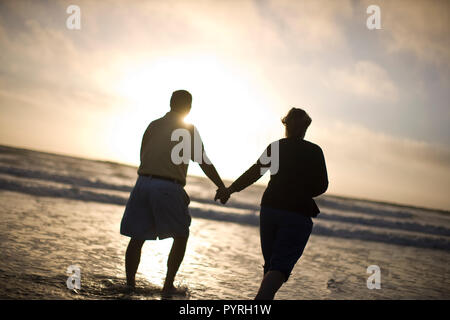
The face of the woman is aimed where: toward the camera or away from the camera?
away from the camera

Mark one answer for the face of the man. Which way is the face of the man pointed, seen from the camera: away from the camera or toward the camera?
away from the camera

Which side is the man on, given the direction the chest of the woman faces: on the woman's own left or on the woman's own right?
on the woman's own left

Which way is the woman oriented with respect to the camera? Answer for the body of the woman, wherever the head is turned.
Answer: away from the camera
